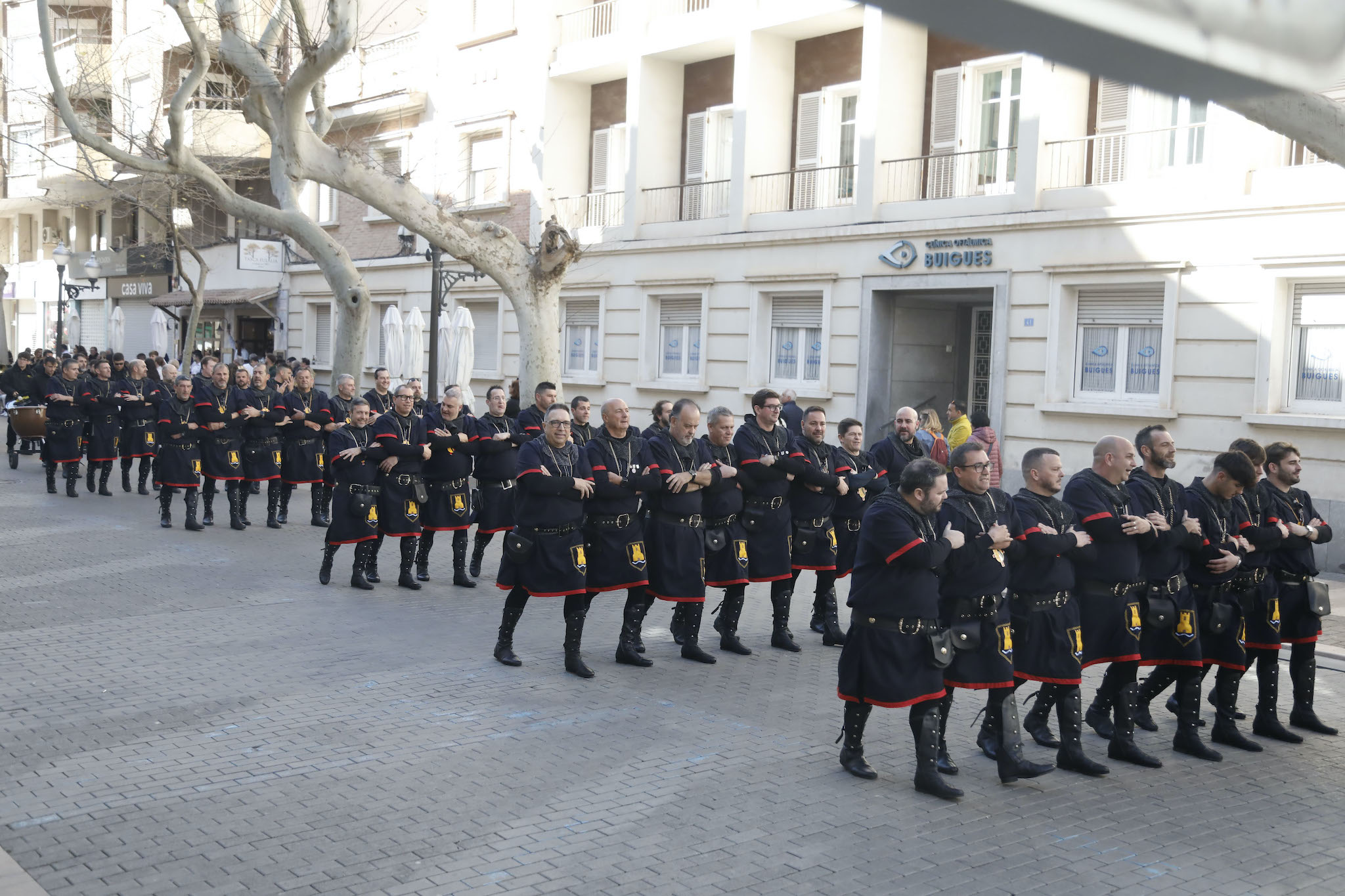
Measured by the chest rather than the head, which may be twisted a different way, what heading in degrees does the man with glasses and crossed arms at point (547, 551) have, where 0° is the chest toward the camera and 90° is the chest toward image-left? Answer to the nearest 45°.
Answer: approximately 315°

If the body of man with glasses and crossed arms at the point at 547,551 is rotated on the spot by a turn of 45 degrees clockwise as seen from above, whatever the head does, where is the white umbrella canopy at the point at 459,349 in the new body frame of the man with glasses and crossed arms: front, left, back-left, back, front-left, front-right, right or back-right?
back

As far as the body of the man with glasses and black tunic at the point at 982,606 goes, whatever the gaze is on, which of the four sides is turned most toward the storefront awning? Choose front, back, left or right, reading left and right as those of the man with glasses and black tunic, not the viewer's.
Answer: back

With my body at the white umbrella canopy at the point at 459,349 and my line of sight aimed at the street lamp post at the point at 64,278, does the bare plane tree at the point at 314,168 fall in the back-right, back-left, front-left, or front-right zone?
back-left

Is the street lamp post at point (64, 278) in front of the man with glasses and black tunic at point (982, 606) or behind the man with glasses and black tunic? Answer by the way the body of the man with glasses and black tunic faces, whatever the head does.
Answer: behind

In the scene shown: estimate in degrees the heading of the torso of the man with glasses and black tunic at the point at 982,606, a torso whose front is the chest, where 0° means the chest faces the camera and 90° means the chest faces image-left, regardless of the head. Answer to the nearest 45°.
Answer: approximately 315°

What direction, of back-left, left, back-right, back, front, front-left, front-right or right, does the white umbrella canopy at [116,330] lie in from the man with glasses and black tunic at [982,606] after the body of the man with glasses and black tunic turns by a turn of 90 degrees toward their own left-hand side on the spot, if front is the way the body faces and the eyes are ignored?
left

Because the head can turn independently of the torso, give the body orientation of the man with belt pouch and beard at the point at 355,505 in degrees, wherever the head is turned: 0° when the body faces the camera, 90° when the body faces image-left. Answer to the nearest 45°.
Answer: approximately 315°
